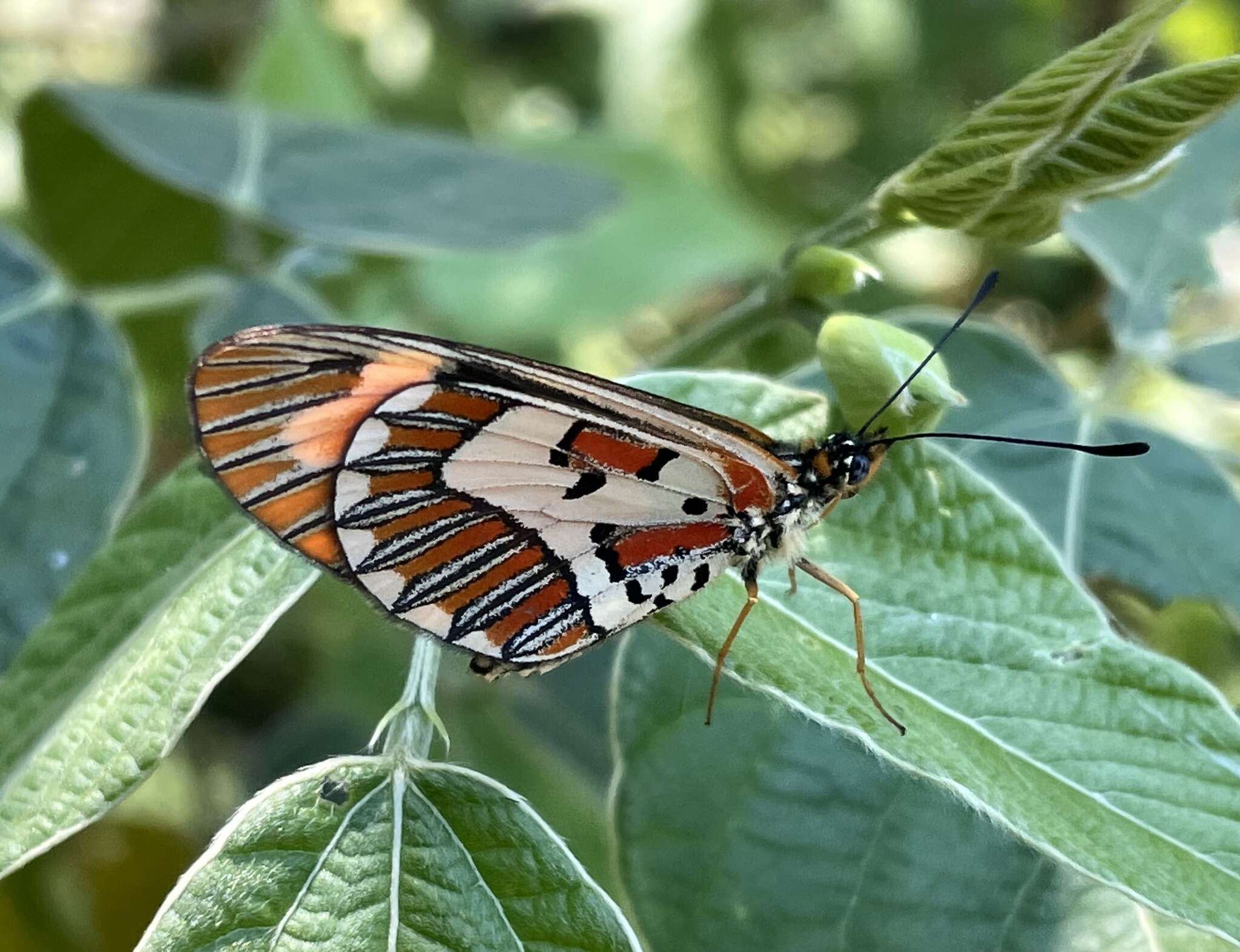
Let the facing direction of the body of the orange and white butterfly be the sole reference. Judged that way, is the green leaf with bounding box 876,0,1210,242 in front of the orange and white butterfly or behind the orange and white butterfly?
in front

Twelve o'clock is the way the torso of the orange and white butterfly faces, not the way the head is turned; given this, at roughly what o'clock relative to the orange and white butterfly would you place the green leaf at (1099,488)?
The green leaf is roughly at 11 o'clock from the orange and white butterfly.

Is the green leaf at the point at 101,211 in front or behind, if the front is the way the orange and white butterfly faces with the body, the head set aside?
behind

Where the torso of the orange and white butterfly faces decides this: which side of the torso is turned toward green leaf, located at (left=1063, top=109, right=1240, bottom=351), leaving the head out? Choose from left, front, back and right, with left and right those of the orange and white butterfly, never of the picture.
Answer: front

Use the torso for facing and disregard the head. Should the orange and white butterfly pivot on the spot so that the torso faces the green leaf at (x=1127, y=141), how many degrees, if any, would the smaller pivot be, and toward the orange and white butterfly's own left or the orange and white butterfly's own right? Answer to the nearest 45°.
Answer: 0° — it already faces it

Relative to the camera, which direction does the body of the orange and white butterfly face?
to the viewer's right

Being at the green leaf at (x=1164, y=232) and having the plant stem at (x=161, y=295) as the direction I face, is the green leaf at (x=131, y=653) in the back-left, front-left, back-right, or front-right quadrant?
front-left

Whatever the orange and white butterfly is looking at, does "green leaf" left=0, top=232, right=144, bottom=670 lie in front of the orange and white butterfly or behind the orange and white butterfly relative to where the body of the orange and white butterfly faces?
behind
